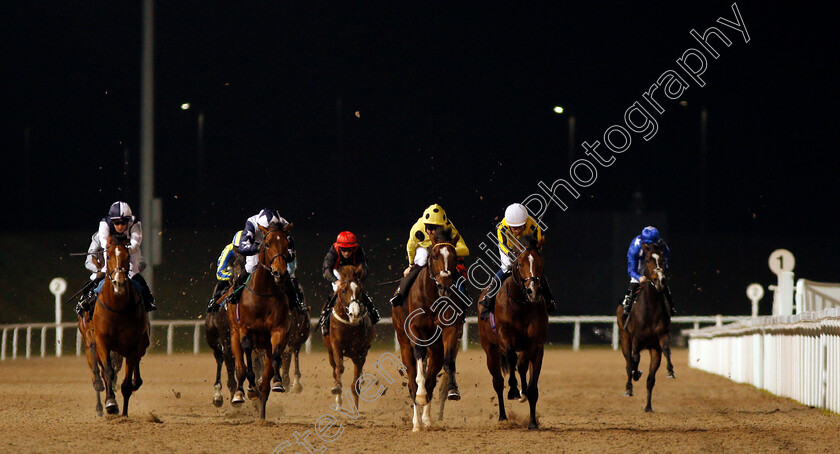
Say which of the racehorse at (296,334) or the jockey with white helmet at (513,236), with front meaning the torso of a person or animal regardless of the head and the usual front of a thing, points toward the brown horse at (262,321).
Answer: the racehorse

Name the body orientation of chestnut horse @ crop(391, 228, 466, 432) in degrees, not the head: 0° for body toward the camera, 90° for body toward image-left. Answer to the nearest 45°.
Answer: approximately 0°

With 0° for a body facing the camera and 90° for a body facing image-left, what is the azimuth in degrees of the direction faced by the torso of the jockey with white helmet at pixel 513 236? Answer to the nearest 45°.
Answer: approximately 0°

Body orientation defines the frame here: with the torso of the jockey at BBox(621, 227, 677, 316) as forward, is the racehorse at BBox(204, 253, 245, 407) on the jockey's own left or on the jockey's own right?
on the jockey's own right

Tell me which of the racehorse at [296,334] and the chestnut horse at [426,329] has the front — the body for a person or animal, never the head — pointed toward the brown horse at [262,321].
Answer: the racehorse

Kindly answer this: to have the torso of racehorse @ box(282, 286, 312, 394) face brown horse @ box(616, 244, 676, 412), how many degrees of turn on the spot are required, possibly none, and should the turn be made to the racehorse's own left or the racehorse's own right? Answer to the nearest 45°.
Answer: approximately 90° to the racehorse's own left

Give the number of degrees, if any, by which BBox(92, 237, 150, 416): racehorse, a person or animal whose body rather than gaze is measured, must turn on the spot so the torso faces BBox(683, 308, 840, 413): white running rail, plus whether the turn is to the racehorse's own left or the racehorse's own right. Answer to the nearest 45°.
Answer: approximately 90° to the racehorse's own left

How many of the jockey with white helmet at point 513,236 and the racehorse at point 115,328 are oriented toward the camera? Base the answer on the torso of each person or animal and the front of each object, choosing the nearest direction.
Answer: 2

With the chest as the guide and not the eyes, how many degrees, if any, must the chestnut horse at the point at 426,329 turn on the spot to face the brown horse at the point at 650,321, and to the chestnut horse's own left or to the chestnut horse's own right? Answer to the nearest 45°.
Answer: approximately 135° to the chestnut horse's own left
